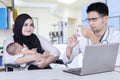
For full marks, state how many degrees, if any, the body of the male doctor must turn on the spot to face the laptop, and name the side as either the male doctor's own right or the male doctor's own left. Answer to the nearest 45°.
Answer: approximately 45° to the male doctor's own left

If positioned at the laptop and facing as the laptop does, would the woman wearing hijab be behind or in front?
in front

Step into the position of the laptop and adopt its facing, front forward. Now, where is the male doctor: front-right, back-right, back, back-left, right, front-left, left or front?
front-right

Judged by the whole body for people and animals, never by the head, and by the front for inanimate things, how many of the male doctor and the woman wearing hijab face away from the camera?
0

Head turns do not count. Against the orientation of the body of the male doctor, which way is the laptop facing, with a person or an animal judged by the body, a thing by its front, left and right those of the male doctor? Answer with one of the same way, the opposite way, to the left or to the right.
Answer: to the right

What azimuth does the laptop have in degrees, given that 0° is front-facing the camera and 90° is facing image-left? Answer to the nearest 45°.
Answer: approximately 135°

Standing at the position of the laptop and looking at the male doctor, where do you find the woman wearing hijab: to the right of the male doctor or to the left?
left

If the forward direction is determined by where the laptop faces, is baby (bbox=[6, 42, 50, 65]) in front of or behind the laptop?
in front

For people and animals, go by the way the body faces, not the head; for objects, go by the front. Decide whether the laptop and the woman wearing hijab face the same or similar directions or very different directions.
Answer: very different directions

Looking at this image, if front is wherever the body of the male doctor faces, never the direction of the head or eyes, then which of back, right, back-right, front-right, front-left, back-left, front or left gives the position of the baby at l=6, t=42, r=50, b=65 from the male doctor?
front-right

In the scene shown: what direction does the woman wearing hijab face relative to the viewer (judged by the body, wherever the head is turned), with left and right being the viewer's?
facing the viewer and to the right of the viewer

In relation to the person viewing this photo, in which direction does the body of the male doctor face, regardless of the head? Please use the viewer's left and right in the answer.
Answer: facing the viewer and to the left of the viewer

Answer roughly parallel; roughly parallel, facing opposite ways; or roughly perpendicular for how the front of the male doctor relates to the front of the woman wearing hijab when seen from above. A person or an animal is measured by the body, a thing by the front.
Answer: roughly perpendicular

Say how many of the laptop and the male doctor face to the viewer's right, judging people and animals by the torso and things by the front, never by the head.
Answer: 0
